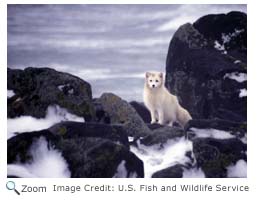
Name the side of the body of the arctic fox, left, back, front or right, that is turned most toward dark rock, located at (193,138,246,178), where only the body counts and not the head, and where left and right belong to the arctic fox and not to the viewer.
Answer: left

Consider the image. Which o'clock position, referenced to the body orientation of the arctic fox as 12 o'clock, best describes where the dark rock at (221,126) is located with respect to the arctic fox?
The dark rock is roughly at 8 o'clock from the arctic fox.

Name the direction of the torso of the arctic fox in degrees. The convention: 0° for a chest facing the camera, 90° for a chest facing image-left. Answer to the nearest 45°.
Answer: approximately 45°

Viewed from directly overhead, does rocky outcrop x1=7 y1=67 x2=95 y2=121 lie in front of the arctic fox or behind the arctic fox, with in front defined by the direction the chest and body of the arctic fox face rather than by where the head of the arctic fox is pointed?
in front

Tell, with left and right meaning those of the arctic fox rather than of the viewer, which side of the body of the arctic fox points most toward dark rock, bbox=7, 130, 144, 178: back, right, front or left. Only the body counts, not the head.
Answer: front

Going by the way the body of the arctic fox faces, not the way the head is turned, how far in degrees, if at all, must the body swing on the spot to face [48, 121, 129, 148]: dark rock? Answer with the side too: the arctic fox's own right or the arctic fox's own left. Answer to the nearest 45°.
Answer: approximately 45° to the arctic fox's own right
